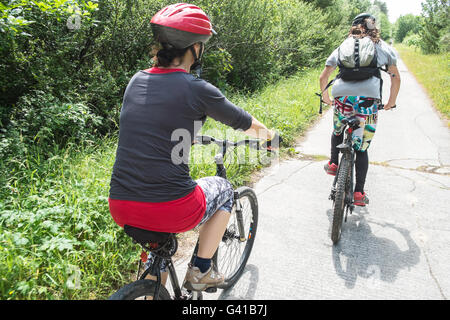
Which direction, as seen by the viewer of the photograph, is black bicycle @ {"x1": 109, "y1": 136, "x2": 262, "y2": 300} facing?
facing away from the viewer and to the right of the viewer

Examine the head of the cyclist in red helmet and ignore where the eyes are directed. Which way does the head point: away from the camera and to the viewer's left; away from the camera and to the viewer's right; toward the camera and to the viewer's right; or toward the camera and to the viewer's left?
away from the camera and to the viewer's right

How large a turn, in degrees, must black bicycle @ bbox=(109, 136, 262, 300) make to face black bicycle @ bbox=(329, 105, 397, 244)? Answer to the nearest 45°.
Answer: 0° — it already faces it

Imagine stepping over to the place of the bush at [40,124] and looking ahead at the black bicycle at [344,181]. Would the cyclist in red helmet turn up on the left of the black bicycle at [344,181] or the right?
right

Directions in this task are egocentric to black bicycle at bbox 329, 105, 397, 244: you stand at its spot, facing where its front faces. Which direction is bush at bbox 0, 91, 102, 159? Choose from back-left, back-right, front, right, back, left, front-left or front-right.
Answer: left

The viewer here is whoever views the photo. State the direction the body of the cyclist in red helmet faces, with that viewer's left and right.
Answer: facing away from the viewer and to the right of the viewer

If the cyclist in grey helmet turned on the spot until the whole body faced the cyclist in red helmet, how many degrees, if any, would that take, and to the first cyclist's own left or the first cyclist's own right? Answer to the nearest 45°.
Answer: approximately 180°

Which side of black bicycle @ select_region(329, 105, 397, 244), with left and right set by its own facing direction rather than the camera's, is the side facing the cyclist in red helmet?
back

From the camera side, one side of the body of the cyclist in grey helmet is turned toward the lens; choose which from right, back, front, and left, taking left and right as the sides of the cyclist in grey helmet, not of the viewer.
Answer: back

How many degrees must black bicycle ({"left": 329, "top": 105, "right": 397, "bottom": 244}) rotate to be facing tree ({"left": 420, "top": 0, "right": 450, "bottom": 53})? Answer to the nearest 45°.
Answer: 0° — it already faces it

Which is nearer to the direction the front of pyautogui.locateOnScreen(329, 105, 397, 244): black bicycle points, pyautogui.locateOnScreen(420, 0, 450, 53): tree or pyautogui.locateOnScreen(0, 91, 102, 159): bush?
the tree

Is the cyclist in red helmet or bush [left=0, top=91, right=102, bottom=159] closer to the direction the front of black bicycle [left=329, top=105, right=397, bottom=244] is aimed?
the bush

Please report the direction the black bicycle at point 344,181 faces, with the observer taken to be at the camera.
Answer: facing away from the viewer

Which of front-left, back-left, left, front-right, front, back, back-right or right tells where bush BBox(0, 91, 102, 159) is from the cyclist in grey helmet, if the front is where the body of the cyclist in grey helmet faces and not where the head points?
left
